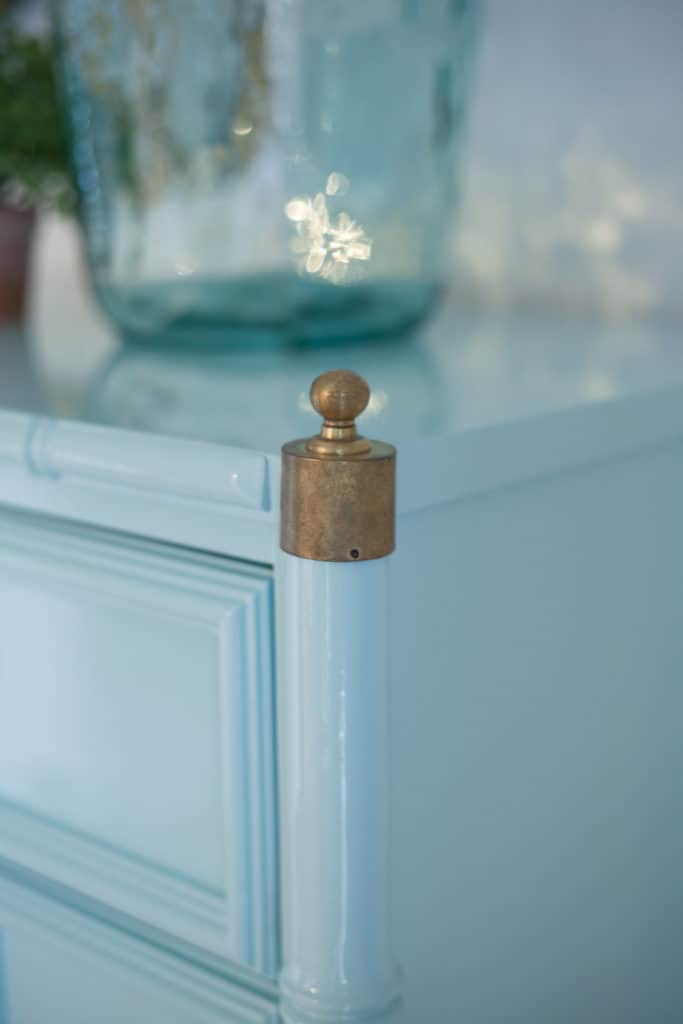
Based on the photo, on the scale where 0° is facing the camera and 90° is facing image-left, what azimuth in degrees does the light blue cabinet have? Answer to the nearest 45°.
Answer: approximately 45°
